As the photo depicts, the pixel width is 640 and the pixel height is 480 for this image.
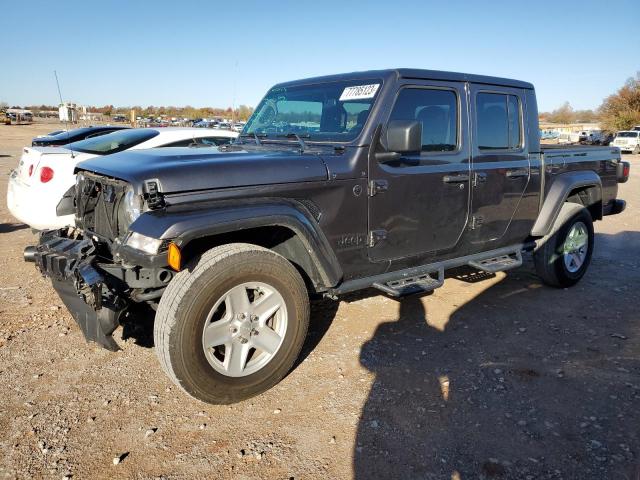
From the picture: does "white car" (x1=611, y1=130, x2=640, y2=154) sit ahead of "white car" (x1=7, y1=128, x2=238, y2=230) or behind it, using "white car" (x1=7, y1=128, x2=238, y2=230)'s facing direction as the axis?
ahead

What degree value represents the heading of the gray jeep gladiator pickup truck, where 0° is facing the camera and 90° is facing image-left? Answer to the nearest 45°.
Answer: approximately 45°

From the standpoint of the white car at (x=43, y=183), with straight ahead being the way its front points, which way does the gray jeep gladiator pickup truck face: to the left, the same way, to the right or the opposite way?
the opposite way

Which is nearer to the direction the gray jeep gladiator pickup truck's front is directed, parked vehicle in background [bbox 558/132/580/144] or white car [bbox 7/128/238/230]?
the white car

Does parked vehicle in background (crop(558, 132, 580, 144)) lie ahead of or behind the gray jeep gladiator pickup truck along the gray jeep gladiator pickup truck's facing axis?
behind

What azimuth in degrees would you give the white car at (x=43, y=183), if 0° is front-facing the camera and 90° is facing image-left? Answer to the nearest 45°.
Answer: approximately 225°

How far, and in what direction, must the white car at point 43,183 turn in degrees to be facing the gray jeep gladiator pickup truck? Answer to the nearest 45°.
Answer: approximately 90° to its right

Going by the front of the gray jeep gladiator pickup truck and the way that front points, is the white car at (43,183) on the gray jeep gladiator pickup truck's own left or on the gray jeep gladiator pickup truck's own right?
on the gray jeep gladiator pickup truck's own right

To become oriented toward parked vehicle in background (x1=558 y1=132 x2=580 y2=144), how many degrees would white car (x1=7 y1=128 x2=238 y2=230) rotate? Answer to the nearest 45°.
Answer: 0° — it already faces it

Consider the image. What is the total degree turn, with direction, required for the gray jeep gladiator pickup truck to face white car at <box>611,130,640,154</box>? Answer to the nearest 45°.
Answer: approximately 180°
